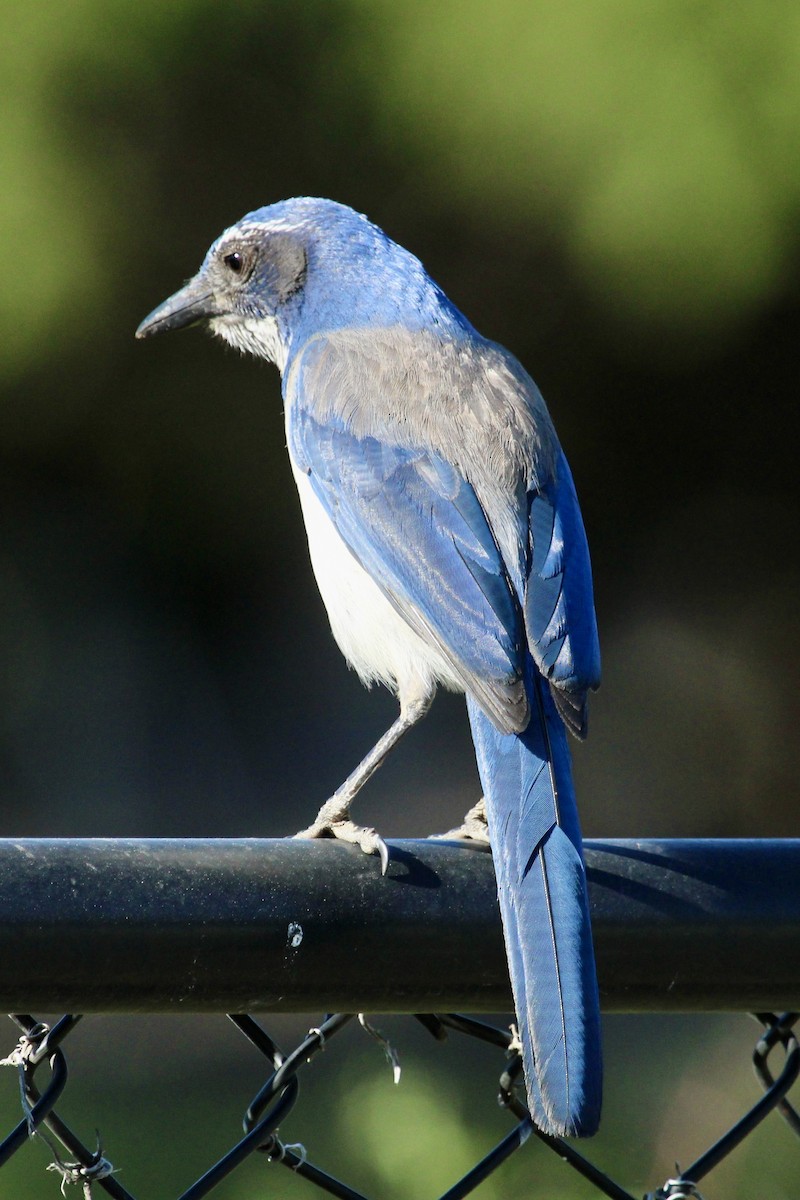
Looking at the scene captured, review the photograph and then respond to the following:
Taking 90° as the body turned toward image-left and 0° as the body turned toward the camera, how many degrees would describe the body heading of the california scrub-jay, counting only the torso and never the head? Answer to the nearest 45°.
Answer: approximately 135°
